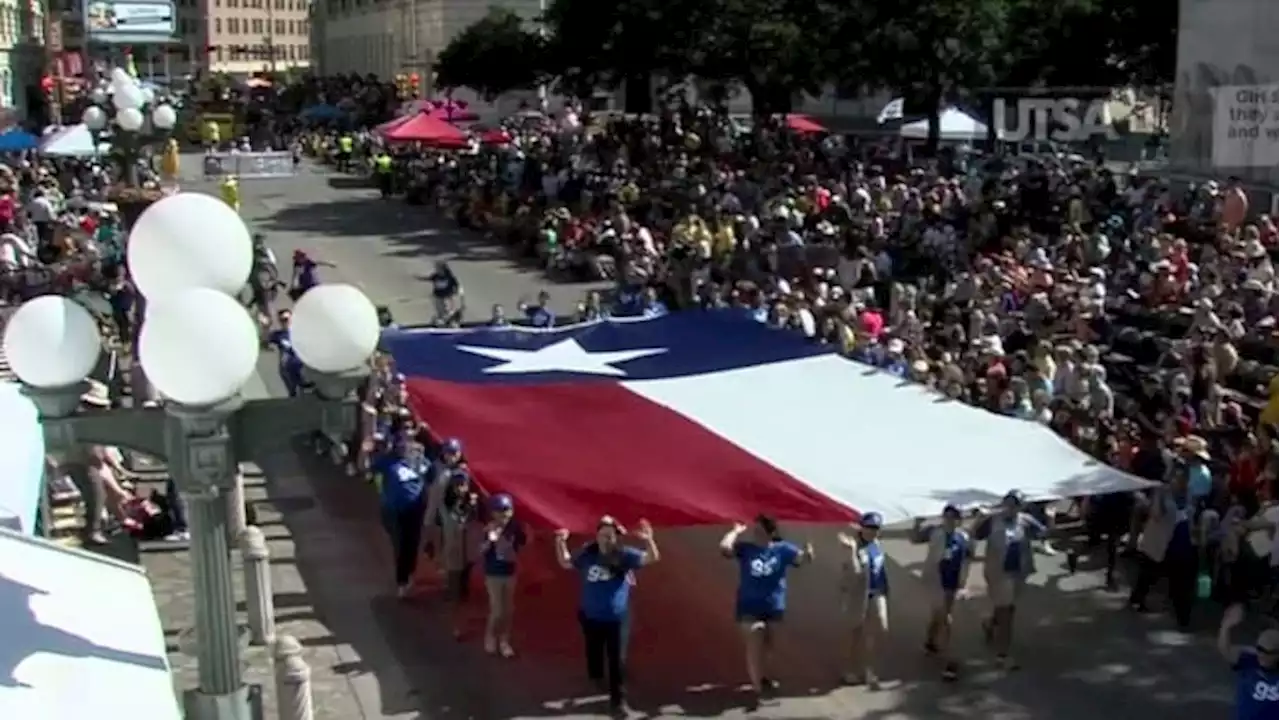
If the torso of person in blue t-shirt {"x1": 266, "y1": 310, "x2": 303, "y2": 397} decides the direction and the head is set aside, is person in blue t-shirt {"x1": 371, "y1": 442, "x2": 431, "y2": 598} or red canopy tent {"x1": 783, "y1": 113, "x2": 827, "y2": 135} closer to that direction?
the person in blue t-shirt

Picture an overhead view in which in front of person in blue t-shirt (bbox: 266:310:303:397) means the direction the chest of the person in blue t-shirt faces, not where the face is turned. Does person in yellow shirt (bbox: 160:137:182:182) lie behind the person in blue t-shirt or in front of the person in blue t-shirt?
behind

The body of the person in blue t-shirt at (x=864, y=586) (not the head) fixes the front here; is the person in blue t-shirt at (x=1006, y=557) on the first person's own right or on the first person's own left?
on the first person's own left

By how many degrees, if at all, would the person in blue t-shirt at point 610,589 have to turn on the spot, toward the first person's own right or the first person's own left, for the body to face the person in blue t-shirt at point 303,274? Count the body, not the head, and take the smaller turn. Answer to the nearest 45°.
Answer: approximately 180°

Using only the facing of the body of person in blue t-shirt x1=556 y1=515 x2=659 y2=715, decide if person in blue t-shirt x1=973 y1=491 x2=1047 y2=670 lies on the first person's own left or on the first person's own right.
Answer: on the first person's own left

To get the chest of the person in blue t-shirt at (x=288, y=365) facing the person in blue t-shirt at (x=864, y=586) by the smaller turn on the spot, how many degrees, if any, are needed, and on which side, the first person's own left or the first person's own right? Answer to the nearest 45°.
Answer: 0° — they already face them

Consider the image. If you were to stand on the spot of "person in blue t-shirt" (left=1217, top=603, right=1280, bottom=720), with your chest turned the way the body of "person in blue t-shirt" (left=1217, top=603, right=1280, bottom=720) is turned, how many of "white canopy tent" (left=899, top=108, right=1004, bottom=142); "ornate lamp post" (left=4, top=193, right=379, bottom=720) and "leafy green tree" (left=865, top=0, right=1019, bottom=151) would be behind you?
2

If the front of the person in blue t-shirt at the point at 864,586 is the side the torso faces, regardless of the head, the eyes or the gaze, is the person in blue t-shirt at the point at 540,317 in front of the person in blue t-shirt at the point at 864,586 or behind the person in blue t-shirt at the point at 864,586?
behind

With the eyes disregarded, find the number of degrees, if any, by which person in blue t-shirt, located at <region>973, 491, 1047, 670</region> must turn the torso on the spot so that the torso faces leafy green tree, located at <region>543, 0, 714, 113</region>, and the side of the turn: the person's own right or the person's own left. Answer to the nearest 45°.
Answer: approximately 180°

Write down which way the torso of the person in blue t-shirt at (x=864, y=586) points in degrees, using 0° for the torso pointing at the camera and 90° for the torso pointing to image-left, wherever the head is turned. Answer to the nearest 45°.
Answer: approximately 315°
